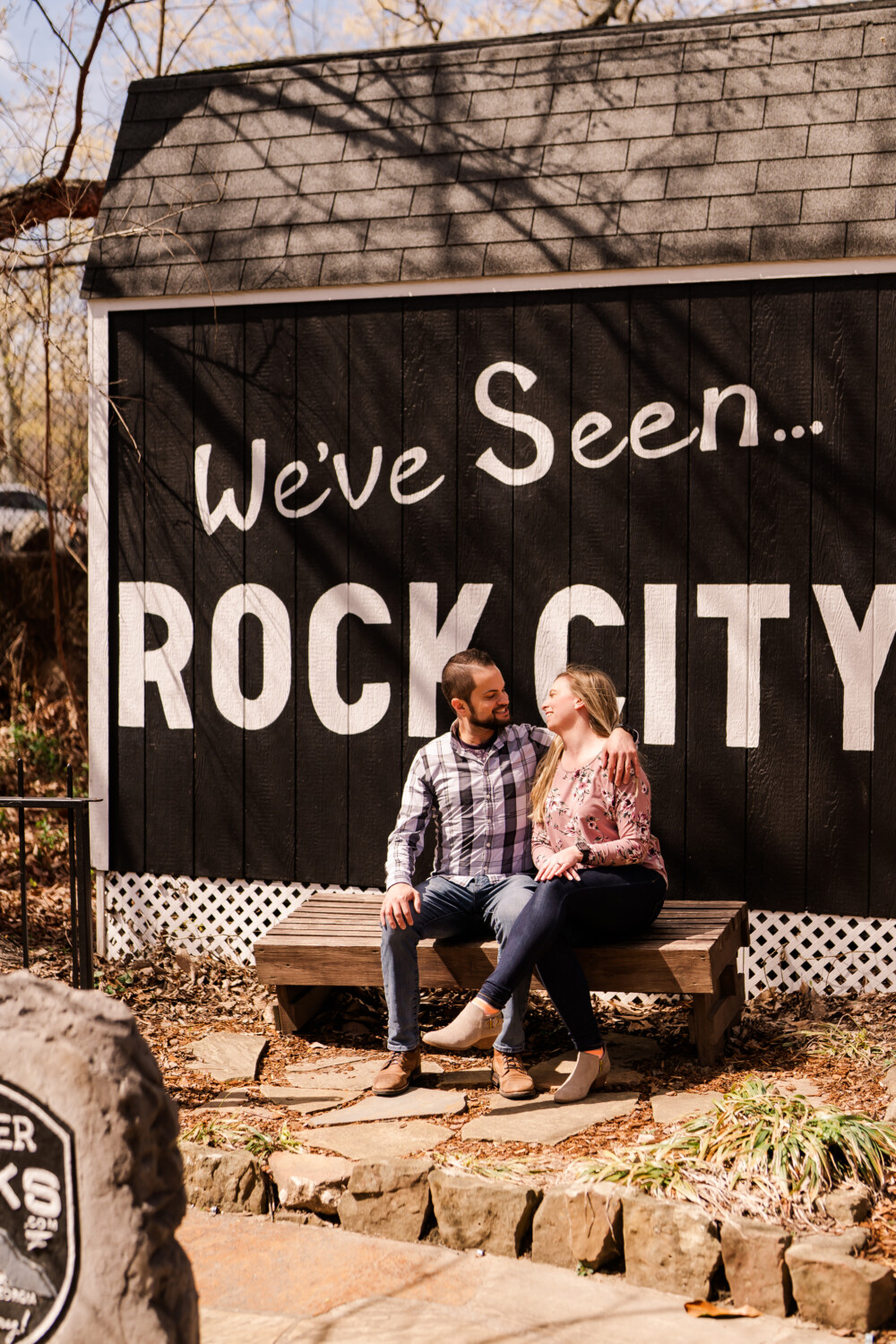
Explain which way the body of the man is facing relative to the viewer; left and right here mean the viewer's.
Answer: facing the viewer

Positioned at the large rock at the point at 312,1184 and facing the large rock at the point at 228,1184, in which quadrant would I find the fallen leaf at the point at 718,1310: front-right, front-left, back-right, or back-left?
back-left

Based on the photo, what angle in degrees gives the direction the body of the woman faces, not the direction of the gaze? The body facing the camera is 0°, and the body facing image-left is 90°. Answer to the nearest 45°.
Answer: approximately 45°

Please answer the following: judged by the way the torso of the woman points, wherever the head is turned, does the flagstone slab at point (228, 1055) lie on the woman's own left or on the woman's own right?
on the woman's own right

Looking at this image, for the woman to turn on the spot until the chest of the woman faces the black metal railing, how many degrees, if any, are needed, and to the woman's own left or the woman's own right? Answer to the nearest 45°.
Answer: approximately 45° to the woman's own right

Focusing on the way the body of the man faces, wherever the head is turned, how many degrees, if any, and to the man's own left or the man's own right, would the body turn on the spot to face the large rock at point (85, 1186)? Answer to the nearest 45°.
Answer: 0° — they already face it

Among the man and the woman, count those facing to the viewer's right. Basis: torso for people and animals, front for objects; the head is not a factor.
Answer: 0

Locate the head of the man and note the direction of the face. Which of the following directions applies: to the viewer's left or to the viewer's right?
to the viewer's right

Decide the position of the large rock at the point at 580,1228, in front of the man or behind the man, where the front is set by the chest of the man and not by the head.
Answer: in front

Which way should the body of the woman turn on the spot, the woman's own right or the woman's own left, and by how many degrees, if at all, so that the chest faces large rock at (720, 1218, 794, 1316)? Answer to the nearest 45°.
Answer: approximately 45° to the woman's own left

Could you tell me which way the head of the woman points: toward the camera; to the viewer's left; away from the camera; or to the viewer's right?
to the viewer's left
